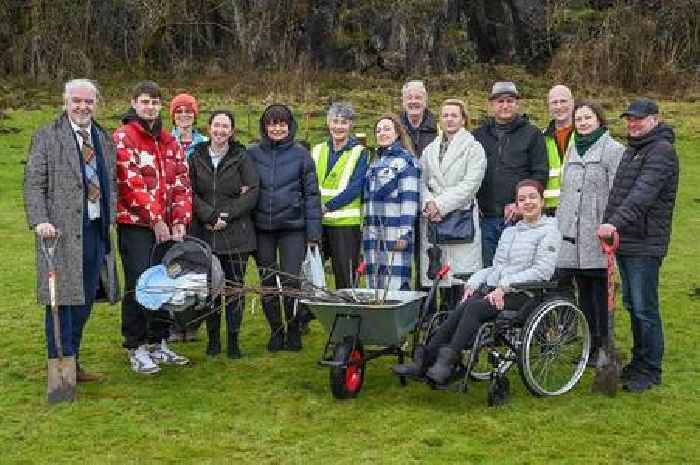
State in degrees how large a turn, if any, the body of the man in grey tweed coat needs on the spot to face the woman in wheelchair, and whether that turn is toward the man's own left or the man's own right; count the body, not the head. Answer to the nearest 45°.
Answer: approximately 45° to the man's own left

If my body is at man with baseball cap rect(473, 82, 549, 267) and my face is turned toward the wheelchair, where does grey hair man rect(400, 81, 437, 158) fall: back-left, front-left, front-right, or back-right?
back-right

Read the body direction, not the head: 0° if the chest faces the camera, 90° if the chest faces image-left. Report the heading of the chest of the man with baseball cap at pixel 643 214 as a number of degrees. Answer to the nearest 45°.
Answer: approximately 45°

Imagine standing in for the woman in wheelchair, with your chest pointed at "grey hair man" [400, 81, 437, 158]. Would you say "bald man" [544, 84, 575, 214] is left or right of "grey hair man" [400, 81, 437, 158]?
right

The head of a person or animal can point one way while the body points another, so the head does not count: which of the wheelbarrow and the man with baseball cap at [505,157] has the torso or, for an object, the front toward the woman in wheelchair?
the man with baseball cap
